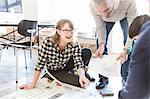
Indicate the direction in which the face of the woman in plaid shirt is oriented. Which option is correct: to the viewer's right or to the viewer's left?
to the viewer's right

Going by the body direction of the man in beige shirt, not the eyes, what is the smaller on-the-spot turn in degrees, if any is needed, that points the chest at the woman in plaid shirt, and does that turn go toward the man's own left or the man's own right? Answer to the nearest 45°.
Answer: approximately 45° to the man's own right

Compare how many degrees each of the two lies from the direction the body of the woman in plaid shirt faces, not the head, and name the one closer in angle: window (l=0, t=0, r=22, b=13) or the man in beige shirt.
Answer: the man in beige shirt

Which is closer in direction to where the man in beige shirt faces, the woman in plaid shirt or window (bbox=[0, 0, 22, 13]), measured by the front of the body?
the woman in plaid shirt
